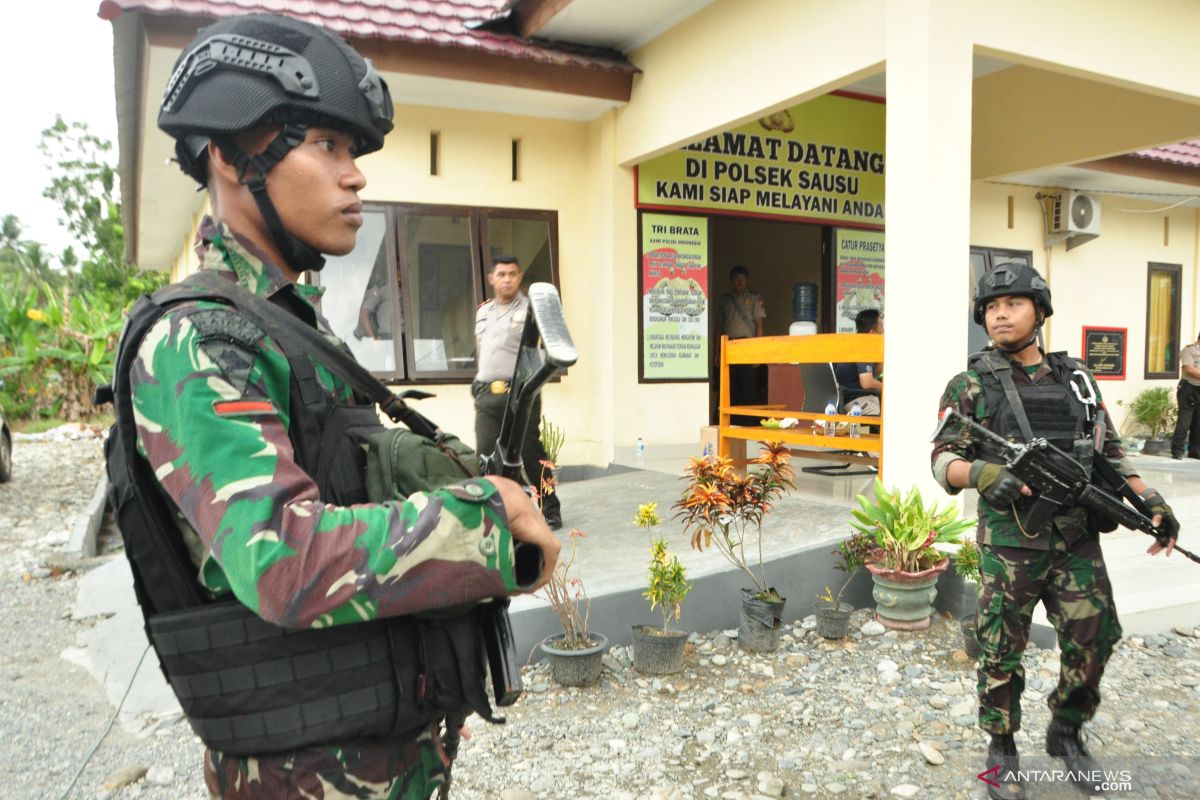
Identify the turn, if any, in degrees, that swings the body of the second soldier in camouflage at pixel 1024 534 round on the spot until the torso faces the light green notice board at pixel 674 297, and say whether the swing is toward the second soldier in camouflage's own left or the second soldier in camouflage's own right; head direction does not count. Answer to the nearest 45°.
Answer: approximately 135° to the second soldier in camouflage's own right

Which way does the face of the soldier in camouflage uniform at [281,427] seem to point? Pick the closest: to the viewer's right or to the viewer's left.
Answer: to the viewer's right

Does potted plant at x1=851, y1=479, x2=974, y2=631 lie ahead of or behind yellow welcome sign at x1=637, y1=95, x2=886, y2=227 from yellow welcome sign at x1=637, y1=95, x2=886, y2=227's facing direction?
ahead

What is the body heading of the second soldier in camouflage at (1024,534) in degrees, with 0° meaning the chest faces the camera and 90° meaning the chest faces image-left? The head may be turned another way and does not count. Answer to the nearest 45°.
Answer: approximately 0°

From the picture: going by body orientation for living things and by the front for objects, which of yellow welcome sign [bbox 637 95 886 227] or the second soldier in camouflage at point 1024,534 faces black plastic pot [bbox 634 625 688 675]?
the yellow welcome sign

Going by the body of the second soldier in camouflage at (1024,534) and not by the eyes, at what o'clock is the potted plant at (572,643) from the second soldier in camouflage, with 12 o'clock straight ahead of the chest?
The potted plant is roughly at 3 o'clock from the second soldier in camouflage.

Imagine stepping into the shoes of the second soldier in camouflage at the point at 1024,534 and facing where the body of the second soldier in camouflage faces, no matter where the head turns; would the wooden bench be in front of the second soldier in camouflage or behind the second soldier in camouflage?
behind

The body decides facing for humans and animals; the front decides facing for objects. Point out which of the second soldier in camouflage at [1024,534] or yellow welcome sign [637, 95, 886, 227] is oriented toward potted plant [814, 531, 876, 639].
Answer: the yellow welcome sign

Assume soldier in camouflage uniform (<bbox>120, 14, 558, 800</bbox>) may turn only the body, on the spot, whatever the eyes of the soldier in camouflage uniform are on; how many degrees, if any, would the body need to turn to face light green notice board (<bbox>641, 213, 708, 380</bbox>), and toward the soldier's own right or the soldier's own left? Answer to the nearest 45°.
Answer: approximately 45° to the soldier's own left

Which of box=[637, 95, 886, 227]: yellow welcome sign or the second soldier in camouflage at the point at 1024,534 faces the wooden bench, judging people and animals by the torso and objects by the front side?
the yellow welcome sign

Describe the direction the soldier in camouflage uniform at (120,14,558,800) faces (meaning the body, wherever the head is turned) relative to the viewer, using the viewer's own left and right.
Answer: facing to the right of the viewer
